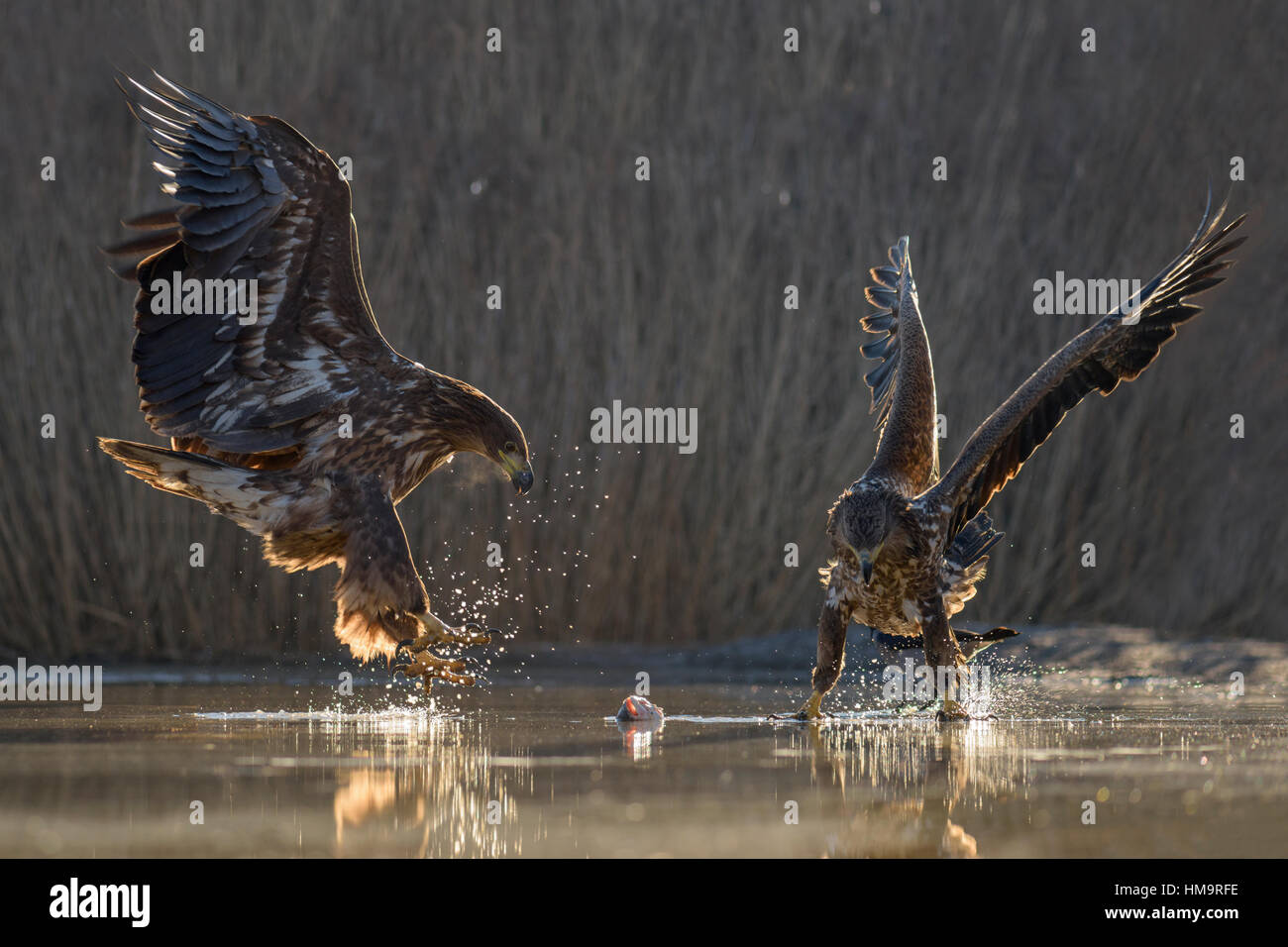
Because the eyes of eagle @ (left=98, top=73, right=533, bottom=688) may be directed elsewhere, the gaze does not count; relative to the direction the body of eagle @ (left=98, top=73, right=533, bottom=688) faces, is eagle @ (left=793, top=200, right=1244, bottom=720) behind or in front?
in front

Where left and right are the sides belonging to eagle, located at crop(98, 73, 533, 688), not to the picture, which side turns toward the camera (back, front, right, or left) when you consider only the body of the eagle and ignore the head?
right
